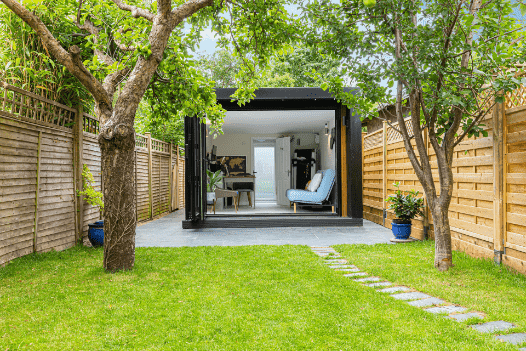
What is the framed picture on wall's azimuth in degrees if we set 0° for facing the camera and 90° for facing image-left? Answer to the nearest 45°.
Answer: approximately 0°

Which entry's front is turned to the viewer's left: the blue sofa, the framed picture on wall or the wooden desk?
the blue sofa

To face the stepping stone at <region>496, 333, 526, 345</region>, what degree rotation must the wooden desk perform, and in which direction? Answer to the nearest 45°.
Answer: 0° — it already faces it

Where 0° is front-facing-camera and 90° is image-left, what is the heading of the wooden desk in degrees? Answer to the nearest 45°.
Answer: approximately 0°

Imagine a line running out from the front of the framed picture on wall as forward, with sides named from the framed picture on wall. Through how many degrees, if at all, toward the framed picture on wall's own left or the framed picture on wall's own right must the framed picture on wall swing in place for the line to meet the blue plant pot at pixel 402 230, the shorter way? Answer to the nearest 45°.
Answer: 0° — it already faces it

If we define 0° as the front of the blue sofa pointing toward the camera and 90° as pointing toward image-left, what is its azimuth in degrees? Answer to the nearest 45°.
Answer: approximately 90°
